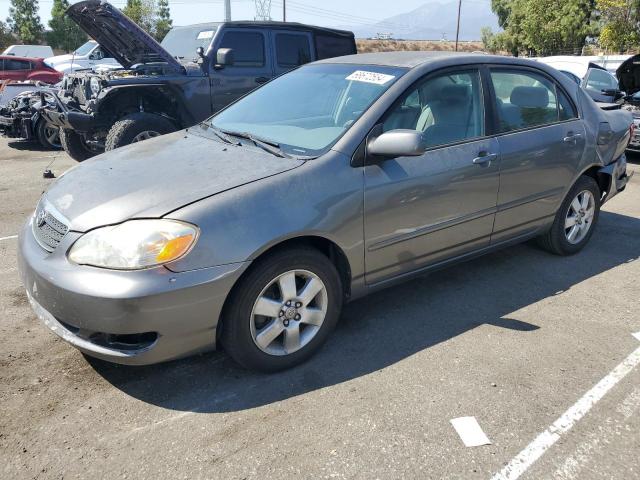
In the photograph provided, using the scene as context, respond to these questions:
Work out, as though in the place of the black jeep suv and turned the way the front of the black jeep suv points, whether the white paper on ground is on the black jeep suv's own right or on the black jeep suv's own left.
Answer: on the black jeep suv's own left

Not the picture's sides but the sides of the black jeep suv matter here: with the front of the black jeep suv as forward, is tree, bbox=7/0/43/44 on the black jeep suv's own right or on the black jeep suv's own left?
on the black jeep suv's own right

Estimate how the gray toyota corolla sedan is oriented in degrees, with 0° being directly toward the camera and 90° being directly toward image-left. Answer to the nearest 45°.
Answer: approximately 45°

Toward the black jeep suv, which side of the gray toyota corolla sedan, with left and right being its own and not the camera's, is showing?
right

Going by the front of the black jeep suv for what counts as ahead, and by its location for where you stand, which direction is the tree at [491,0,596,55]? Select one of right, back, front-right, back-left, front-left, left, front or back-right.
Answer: back

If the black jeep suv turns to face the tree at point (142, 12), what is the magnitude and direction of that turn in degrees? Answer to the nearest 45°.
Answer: approximately 135° to its right

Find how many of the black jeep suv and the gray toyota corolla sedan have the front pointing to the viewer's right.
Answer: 0

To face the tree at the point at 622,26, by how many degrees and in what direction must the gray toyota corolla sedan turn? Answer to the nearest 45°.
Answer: approximately 180°

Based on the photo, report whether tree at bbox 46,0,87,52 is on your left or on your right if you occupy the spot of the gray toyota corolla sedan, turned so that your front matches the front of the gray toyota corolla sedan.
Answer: on your right

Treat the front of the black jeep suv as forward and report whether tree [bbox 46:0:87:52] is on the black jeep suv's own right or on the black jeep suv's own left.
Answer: on the black jeep suv's own right

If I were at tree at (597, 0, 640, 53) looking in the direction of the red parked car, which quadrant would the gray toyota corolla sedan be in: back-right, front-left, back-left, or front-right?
front-left

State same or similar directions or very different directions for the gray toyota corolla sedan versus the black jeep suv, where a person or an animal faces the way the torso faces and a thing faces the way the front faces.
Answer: same or similar directions

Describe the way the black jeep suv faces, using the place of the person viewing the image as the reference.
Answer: facing the viewer and to the left of the viewer
